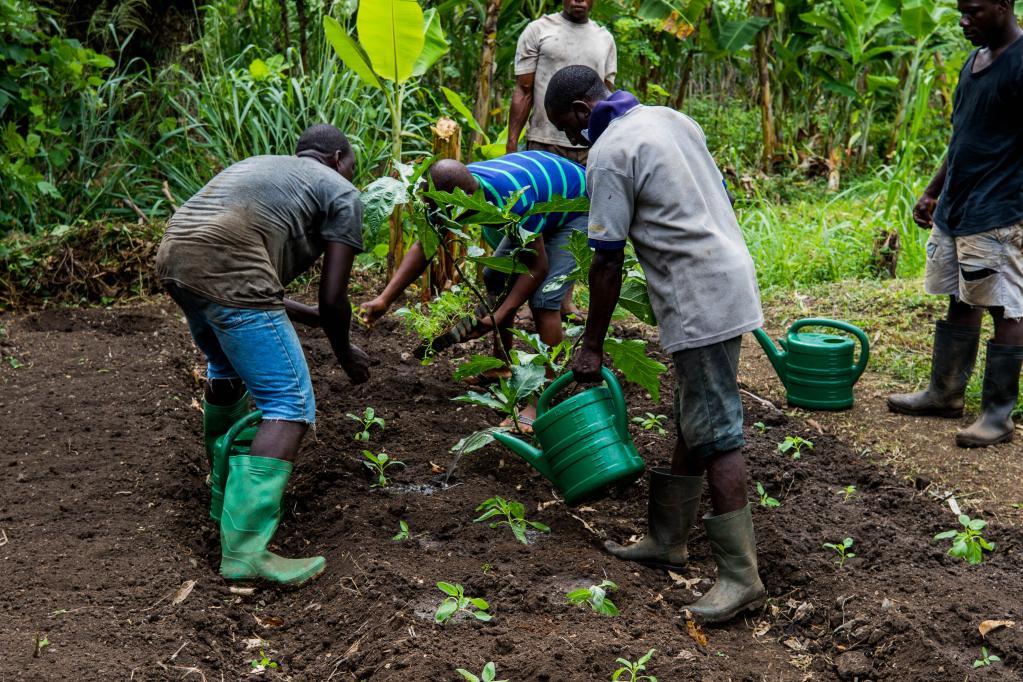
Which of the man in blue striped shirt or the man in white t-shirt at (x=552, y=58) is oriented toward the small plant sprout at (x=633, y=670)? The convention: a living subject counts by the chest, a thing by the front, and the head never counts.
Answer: the man in white t-shirt

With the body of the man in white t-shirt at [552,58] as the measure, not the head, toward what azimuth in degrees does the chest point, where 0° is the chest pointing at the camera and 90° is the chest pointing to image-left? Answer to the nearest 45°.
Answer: approximately 0°

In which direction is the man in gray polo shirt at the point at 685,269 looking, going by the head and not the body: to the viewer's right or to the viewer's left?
to the viewer's left

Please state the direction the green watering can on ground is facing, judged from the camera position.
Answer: facing to the left of the viewer

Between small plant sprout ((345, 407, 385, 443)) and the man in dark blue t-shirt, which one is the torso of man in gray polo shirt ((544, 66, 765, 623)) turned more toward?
the small plant sprout

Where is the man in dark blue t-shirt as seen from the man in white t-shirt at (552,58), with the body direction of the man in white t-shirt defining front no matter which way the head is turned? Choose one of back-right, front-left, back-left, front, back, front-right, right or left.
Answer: front-left

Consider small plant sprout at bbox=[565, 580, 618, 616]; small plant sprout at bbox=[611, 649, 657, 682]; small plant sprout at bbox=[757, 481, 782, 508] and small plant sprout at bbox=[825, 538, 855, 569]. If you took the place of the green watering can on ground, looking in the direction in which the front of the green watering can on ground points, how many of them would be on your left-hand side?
4

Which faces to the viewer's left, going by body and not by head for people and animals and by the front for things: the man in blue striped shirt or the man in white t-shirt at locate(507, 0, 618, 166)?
the man in blue striped shirt

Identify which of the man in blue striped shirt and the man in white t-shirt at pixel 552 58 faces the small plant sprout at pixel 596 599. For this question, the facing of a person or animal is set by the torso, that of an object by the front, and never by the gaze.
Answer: the man in white t-shirt

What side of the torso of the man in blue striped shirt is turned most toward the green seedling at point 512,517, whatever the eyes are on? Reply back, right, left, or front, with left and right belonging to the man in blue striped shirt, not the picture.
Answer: left
